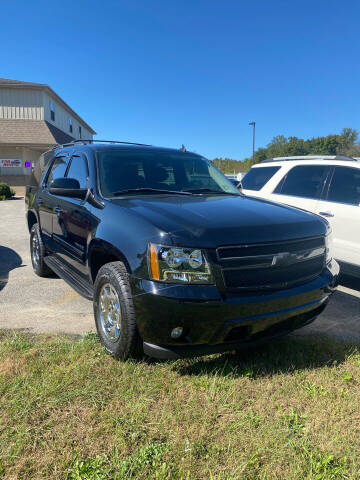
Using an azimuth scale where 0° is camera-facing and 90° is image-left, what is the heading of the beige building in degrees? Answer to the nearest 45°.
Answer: approximately 0°

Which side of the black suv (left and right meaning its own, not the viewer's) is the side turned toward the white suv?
left

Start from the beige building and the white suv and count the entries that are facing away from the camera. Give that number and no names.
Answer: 0

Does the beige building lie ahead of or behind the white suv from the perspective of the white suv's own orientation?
behind

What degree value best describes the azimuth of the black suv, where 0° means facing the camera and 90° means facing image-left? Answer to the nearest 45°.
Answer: approximately 315°

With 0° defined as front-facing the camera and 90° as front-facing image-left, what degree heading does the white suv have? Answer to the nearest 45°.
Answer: approximately 315°

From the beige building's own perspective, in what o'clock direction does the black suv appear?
The black suv is roughly at 12 o'clock from the beige building.
